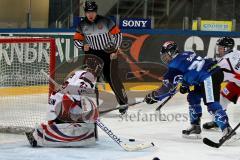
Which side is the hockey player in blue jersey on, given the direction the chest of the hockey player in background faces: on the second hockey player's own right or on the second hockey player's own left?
on the second hockey player's own left

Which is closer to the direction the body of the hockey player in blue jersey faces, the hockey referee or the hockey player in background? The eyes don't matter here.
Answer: the hockey referee

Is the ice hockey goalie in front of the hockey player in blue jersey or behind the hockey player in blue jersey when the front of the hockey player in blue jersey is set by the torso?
in front

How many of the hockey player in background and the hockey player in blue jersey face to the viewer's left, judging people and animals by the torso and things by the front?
2

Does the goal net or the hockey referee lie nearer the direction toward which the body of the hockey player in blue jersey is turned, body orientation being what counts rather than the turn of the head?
the goal net

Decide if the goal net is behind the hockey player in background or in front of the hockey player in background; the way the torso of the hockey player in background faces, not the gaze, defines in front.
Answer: in front

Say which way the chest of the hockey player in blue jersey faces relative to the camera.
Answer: to the viewer's left

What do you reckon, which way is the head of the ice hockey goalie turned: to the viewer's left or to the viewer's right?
to the viewer's right

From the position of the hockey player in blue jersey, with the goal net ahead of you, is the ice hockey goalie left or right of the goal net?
left

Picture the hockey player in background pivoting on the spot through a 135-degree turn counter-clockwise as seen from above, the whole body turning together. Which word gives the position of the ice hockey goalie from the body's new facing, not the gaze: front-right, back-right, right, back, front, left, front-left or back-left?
right

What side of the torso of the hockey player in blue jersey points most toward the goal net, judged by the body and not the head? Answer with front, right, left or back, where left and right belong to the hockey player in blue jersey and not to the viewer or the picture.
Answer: front

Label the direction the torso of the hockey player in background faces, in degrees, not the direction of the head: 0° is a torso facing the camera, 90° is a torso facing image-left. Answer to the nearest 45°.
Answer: approximately 90°
